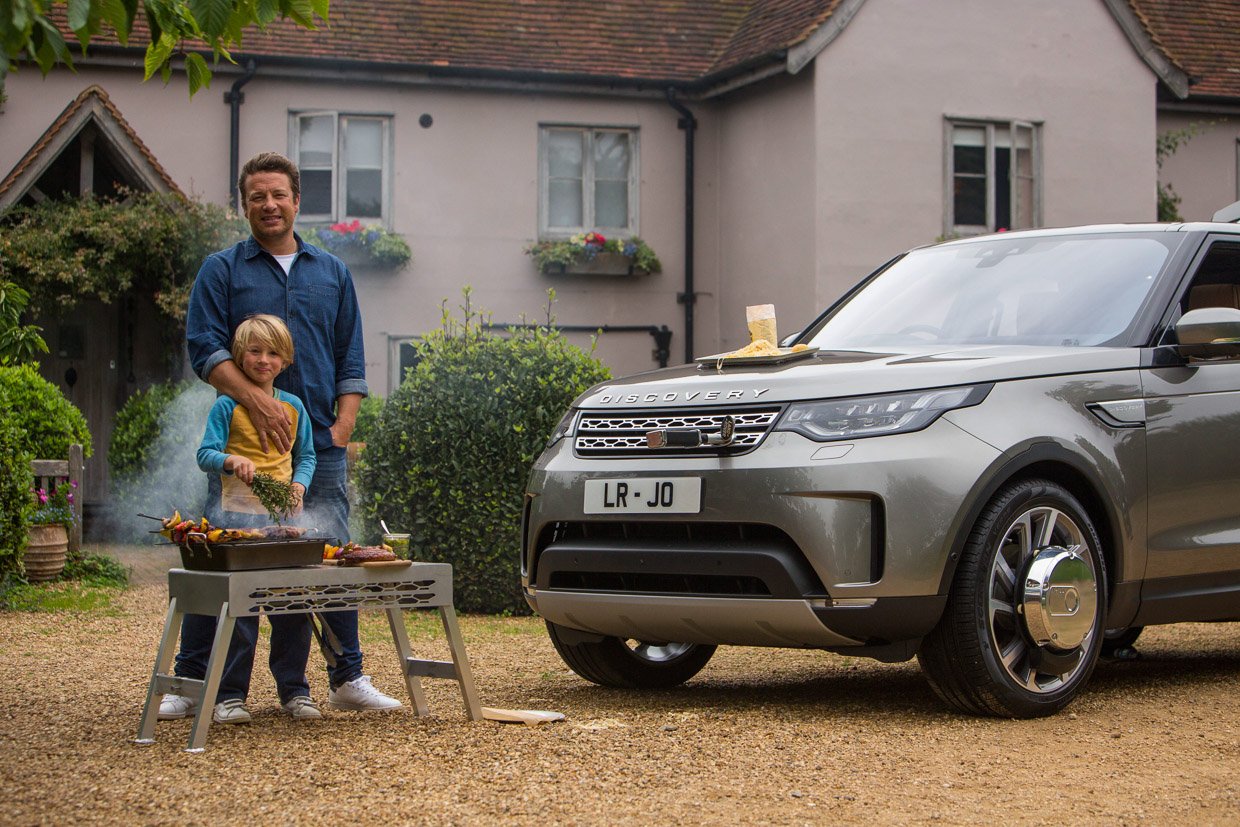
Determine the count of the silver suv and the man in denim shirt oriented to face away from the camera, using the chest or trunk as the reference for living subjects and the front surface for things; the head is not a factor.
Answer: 0

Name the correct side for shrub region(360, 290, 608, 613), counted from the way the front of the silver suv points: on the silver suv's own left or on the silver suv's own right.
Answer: on the silver suv's own right

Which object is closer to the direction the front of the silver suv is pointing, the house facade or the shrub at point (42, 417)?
the shrub

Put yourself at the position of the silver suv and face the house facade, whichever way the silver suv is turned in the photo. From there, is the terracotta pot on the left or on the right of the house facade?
left

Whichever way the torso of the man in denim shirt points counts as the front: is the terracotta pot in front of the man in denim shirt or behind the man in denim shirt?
behind

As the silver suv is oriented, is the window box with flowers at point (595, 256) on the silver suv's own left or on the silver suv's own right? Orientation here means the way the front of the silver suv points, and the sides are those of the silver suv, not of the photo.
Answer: on the silver suv's own right

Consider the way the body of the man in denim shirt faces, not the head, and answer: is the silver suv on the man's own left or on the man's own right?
on the man's own left

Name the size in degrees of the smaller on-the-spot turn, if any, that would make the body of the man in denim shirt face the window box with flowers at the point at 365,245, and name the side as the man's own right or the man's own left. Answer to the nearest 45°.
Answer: approximately 180°

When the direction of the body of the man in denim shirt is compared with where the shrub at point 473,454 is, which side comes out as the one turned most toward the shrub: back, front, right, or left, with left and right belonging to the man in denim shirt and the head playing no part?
back

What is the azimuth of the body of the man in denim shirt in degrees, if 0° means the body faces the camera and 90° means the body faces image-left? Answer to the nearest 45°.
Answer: approximately 0°

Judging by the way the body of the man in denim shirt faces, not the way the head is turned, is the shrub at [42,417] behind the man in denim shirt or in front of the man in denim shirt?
behind
